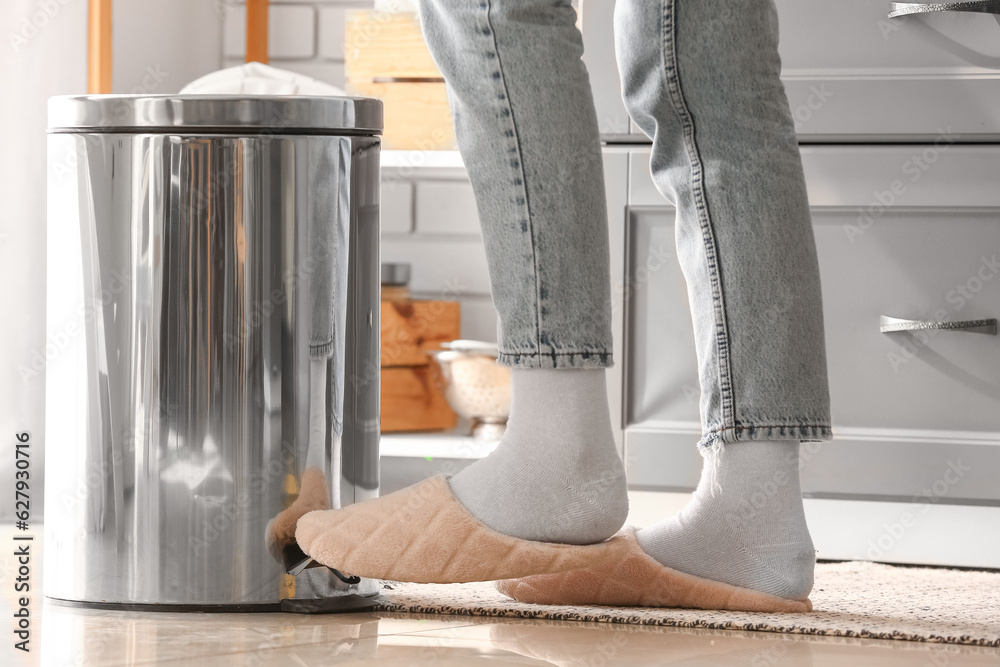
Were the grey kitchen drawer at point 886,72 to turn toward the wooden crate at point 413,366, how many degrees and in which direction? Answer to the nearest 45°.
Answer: approximately 135° to its right

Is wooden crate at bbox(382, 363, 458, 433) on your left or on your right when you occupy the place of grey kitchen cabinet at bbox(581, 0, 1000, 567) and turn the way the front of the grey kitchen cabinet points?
on your right

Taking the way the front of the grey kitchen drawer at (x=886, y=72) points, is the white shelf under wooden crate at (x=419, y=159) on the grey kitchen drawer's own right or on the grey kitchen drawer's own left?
on the grey kitchen drawer's own right

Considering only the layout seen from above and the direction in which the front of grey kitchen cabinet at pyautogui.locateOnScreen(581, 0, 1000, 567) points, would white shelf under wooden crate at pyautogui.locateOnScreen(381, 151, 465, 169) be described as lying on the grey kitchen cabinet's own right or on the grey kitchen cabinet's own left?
on the grey kitchen cabinet's own right

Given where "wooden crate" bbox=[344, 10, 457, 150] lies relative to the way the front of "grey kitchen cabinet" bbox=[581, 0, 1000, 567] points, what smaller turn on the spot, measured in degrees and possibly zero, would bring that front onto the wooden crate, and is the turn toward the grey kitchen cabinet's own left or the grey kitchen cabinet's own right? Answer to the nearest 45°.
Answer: approximately 135° to the grey kitchen cabinet's own right

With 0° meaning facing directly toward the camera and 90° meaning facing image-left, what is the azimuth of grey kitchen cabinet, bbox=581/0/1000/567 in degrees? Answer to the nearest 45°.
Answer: approximately 0°
